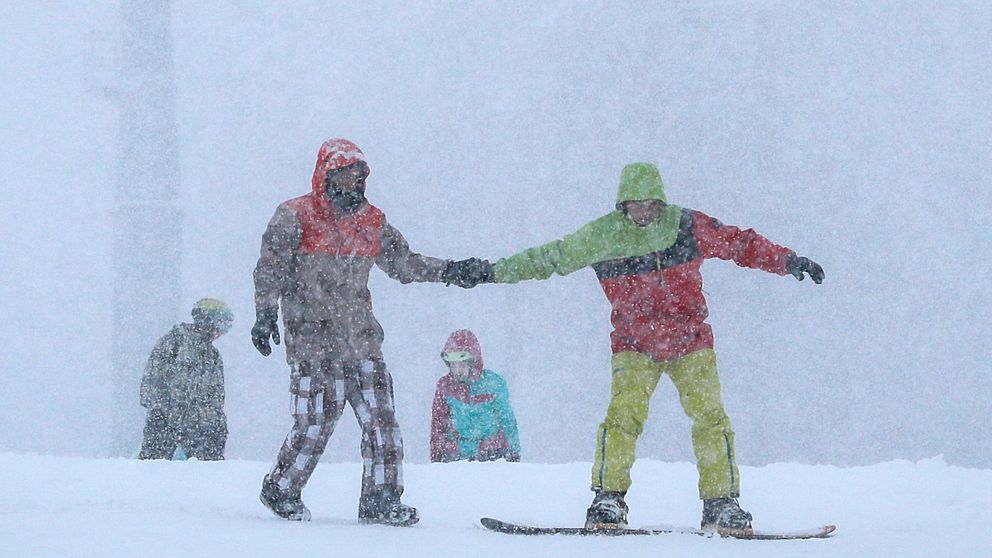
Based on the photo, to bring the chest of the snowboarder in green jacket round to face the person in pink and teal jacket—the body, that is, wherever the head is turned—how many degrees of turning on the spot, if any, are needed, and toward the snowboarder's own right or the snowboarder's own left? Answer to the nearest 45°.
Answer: approximately 180°

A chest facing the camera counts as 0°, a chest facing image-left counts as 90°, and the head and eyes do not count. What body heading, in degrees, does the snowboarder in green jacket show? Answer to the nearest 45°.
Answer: approximately 0°

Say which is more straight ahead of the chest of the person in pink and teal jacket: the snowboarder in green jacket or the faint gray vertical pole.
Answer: the snowboarder in green jacket

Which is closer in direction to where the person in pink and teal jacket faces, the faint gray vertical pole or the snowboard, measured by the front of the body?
the snowboard

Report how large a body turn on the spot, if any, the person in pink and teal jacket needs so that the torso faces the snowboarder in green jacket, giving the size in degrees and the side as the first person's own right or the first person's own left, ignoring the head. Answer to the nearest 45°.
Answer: approximately 45° to the first person's own left

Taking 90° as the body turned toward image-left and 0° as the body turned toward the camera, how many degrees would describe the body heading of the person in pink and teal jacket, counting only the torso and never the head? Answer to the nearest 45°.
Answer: approximately 45°

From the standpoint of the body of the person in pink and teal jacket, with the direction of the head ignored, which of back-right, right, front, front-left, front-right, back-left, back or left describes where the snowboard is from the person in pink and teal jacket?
front-left

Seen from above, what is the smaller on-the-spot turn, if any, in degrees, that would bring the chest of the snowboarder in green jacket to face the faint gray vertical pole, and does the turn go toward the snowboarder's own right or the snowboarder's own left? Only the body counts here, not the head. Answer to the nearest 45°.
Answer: approximately 135° to the snowboarder's own right
